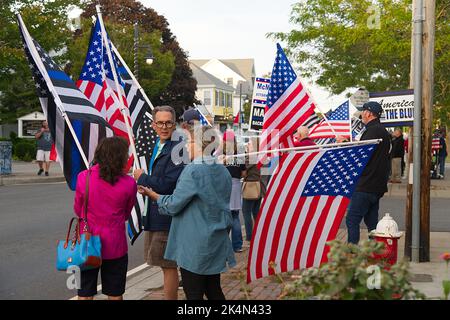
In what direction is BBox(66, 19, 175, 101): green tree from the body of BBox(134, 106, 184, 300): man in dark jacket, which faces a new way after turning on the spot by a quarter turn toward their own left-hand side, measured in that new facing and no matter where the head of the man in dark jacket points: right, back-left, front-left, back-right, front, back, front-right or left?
back-left

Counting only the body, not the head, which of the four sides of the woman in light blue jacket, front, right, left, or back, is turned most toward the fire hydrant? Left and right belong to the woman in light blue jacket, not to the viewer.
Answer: right

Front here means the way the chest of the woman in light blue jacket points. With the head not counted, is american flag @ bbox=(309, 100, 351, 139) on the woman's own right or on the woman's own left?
on the woman's own right

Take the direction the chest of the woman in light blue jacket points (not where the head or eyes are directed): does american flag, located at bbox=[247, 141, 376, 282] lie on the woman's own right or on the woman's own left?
on the woman's own right

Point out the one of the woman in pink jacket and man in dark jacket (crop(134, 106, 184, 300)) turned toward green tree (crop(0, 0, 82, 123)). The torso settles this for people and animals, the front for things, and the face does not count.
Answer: the woman in pink jacket

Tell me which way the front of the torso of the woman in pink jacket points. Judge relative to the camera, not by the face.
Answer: away from the camera

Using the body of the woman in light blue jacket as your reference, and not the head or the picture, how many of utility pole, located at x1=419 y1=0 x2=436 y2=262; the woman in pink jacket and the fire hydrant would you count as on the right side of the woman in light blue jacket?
2

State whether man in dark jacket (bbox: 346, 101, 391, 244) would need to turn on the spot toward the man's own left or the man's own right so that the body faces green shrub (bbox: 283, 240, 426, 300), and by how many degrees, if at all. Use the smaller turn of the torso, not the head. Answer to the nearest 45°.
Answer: approximately 90° to the man's own left

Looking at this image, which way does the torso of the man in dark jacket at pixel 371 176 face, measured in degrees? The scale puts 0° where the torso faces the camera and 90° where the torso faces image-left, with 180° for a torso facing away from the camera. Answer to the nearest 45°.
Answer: approximately 90°

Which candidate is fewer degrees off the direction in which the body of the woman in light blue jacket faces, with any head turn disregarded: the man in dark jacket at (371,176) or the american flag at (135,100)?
the american flag

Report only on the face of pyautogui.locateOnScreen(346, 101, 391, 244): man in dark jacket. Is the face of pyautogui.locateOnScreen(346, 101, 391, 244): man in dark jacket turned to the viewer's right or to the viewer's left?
to the viewer's left

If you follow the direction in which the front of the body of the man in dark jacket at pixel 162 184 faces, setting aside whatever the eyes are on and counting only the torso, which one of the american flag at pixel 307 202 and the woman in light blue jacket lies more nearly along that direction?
the woman in light blue jacket

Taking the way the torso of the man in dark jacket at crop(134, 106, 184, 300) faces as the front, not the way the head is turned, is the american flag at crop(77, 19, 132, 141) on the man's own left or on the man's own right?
on the man's own right

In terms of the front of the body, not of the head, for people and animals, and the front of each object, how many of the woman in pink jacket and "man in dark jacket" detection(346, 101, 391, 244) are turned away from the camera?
1

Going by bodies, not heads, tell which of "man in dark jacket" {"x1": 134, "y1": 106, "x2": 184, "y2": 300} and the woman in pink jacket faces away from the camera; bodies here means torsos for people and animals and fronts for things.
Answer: the woman in pink jacket
